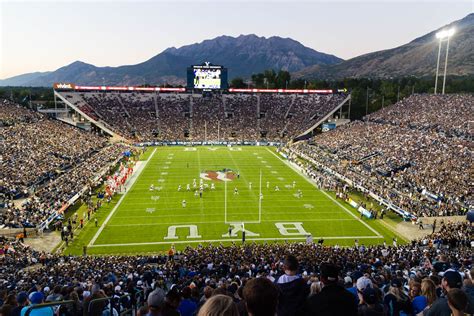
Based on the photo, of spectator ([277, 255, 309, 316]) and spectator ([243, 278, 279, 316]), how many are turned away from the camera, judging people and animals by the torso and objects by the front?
2

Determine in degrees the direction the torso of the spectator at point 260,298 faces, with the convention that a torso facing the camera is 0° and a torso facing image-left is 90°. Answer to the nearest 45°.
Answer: approximately 180°

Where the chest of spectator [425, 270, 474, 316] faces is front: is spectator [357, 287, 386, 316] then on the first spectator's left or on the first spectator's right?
on the first spectator's left

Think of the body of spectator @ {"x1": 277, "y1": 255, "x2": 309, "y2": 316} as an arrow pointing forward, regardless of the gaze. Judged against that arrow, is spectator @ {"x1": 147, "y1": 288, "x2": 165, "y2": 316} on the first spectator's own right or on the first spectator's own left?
on the first spectator's own left

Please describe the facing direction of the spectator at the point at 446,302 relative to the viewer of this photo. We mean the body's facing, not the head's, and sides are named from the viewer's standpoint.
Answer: facing away from the viewer and to the left of the viewer

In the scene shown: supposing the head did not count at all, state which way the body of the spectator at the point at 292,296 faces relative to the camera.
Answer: away from the camera

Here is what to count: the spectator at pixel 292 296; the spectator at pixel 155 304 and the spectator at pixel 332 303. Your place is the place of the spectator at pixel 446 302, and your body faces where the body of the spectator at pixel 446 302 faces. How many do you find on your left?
3

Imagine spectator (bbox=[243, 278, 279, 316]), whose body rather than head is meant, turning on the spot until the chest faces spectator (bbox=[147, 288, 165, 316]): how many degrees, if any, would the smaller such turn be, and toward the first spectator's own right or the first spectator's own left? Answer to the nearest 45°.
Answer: approximately 45° to the first spectator's own left

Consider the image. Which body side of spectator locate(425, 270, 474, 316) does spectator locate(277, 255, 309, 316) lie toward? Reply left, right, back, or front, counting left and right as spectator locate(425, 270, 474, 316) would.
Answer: left

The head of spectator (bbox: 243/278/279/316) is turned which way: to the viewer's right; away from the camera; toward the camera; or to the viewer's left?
away from the camera

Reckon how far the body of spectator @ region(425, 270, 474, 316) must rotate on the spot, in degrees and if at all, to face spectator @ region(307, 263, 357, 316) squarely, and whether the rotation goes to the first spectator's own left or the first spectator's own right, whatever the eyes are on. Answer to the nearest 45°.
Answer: approximately 90° to the first spectator's own left

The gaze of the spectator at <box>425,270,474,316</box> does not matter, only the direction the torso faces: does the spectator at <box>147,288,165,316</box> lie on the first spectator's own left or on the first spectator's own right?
on the first spectator's own left
